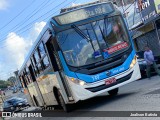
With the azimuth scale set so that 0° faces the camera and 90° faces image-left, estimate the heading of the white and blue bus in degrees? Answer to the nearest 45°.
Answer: approximately 315°
